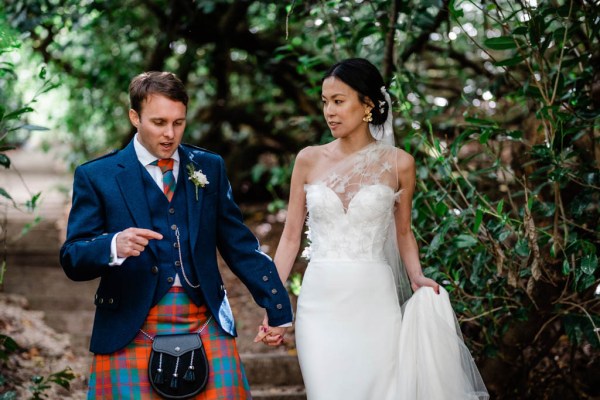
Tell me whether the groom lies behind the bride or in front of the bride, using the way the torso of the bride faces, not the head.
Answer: in front

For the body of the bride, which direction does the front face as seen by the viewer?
toward the camera

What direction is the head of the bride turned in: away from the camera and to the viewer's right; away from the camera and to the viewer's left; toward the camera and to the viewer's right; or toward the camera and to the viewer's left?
toward the camera and to the viewer's left
